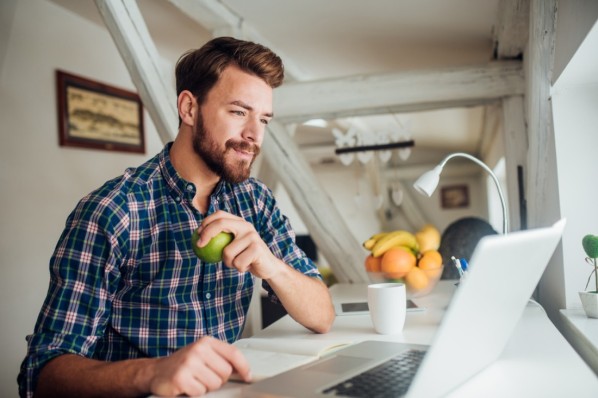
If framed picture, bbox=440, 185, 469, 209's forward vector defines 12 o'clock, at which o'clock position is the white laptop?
The white laptop is roughly at 12 o'clock from the framed picture.

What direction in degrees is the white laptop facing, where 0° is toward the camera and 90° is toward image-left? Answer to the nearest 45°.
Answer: approximately 135°

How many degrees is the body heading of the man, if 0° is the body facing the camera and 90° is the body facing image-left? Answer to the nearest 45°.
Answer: approximately 315°

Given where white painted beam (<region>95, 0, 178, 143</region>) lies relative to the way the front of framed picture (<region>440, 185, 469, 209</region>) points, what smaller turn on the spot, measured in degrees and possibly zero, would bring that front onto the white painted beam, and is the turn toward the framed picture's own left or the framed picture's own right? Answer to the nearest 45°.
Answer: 0° — it already faces it

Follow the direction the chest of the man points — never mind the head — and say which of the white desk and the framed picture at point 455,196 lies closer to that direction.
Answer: the white desk

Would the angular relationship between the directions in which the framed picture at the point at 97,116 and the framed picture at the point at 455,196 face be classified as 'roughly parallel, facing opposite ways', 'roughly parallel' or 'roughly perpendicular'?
roughly perpendicular

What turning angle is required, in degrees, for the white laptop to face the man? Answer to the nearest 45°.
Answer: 0° — it already faces them

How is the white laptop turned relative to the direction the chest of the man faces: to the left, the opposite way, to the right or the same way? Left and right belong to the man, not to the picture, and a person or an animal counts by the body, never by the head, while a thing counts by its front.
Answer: the opposite way

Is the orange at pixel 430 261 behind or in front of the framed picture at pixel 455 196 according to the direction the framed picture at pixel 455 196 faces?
in front

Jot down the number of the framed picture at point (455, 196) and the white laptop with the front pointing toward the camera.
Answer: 1

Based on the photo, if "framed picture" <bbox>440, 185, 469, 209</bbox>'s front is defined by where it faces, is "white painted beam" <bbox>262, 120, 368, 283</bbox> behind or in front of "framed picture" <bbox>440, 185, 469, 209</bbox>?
in front

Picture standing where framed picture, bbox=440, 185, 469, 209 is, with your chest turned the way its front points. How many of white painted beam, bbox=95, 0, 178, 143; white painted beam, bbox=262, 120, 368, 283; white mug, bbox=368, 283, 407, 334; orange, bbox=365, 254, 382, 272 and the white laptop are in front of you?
5

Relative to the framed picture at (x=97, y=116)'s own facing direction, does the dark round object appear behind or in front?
in front

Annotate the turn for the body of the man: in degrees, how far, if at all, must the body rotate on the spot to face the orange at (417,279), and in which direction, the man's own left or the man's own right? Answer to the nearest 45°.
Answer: approximately 45° to the man's own left

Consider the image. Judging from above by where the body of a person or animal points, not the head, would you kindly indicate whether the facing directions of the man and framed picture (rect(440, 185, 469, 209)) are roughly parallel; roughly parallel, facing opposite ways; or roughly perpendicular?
roughly perpendicular

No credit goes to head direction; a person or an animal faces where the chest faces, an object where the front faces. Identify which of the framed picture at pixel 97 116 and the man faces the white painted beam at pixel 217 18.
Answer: the framed picture
